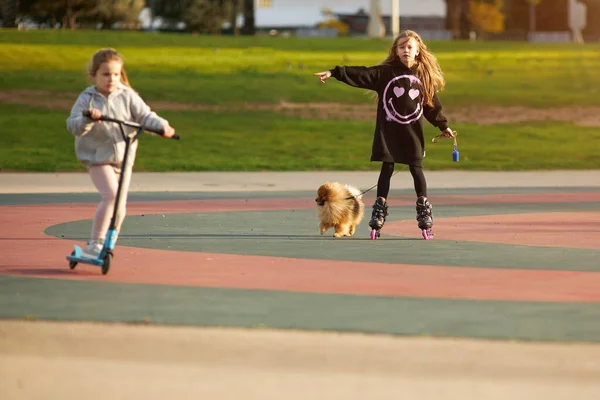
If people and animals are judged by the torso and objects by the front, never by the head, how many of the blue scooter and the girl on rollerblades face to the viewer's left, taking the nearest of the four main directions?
0

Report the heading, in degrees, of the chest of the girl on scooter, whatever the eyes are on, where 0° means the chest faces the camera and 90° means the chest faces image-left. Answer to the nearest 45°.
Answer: approximately 315°

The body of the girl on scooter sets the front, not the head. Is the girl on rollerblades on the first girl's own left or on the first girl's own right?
on the first girl's own left

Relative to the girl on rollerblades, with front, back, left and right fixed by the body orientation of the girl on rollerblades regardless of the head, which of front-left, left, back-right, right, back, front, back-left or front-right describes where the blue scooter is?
front-right

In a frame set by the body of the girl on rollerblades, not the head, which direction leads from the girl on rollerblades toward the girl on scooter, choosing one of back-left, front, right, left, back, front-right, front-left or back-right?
front-right

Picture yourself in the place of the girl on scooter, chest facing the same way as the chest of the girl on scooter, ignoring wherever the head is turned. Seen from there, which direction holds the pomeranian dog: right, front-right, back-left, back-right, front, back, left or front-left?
left

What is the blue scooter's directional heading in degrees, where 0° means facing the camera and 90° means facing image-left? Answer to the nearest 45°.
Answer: approximately 315°

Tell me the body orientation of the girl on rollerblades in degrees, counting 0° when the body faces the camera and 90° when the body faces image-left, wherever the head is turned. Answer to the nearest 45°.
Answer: approximately 0°
